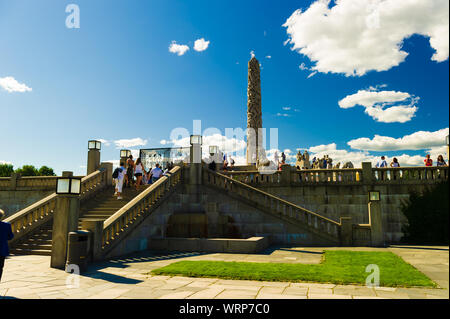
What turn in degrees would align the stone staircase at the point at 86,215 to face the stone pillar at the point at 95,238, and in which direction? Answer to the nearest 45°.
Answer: approximately 45° to its left

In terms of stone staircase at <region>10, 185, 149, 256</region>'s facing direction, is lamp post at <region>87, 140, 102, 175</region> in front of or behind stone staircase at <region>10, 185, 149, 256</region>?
behind

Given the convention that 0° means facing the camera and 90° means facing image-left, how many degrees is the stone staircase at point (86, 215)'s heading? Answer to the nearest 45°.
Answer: approximately 45°

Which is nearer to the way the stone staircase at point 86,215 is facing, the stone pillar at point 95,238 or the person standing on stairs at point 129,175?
the stone pillar

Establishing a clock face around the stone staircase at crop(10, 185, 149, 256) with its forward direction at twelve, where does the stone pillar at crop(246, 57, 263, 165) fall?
The stone pillar is roughly at 6 o'clock from the stone staircase.

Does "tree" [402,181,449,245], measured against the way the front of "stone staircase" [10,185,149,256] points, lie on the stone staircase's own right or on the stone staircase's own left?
on the stone staircase's own left

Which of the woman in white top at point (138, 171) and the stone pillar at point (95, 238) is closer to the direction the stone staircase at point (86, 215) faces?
the stone pillar

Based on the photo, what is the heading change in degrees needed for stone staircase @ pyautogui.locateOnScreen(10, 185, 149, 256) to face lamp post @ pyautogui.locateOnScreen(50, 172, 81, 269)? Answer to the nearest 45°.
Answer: approximately 45° to its left
